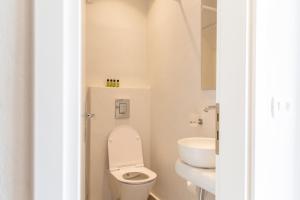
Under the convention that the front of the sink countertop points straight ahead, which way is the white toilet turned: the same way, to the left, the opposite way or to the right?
to the left

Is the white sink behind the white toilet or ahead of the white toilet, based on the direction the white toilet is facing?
ahead

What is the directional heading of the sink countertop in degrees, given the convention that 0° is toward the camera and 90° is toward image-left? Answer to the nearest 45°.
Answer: approximately 45°

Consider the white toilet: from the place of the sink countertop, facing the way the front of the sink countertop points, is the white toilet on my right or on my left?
on my right

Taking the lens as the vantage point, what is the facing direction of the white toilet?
facing the viewer and to the right of the viewer

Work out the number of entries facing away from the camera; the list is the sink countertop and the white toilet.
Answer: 0
